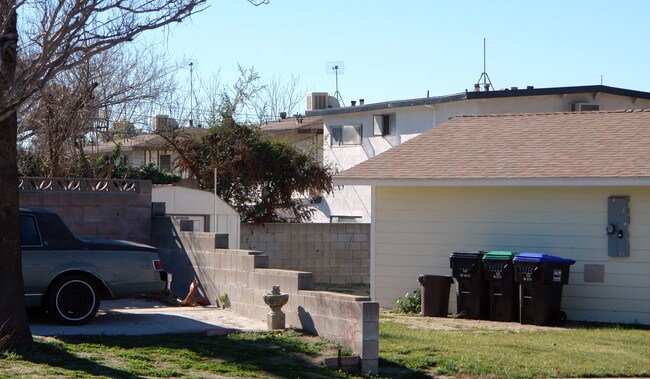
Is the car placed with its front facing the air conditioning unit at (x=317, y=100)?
no

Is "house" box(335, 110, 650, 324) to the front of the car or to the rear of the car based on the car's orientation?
to the rear

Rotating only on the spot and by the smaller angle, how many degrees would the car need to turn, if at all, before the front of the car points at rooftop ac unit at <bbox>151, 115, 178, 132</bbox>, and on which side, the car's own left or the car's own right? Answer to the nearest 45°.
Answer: approximately 90° to the car's own right

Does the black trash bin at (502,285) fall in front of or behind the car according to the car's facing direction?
behind

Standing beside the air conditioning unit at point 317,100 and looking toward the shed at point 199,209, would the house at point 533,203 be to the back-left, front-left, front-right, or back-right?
front-left

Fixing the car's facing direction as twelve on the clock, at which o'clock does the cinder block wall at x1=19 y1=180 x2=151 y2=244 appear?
The cinder block wall is roughly at 3 o'clock from the car.

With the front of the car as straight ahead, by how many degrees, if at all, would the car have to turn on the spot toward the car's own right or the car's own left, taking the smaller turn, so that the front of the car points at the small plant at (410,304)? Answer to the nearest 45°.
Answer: approximately 135° to the car's own right

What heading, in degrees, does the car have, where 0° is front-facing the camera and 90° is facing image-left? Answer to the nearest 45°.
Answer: approximately 90°

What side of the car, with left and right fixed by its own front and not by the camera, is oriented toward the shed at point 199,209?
right

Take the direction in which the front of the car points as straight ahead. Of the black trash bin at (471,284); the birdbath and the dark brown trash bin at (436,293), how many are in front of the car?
0

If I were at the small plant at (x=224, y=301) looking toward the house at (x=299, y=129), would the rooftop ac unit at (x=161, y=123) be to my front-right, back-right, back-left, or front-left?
front-left

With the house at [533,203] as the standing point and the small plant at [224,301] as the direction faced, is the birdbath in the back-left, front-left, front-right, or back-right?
front-left

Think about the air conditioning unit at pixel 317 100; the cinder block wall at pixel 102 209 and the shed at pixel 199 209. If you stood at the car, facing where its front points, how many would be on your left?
0

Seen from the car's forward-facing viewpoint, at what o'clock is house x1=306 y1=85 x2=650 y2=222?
The house is roughly at 4 o'clock from the car.
